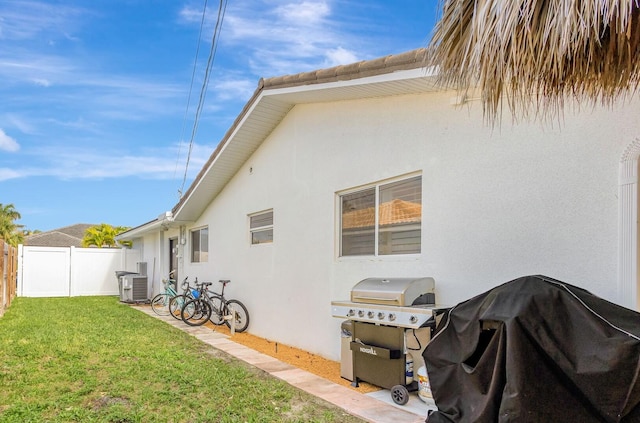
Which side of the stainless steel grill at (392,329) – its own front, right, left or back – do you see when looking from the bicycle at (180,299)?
right

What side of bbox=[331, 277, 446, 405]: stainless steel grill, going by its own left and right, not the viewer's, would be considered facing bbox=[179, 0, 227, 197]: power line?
right

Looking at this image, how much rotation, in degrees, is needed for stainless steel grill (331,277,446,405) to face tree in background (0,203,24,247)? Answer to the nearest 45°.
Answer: approximately 90° to its right

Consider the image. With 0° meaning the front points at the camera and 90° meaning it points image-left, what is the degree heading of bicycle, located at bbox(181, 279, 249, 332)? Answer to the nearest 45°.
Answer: approximately 135°

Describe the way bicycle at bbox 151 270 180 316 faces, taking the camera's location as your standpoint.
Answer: facing to the left of the viewer

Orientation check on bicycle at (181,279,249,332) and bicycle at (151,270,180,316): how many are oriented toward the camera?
0

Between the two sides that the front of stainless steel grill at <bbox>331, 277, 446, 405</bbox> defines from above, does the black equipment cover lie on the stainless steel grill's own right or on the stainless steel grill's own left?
on the stainless steel grill's own left
